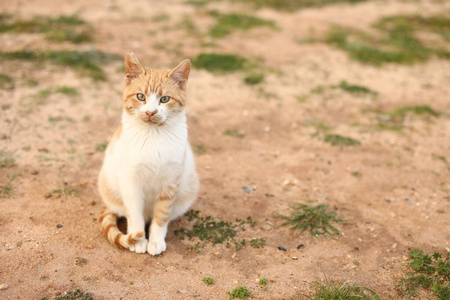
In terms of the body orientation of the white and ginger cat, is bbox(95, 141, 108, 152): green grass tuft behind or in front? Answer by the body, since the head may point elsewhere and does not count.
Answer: behind

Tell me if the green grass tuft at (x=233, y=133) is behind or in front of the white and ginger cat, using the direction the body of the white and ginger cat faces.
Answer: behind

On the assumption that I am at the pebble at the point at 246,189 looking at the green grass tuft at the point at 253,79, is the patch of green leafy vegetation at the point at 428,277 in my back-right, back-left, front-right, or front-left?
back-right

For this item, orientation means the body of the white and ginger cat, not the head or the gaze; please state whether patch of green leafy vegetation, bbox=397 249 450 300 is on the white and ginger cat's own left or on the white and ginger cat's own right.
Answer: on the white and ginger cat's own left

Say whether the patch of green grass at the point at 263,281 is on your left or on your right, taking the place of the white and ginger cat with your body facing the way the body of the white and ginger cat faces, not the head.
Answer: on your left

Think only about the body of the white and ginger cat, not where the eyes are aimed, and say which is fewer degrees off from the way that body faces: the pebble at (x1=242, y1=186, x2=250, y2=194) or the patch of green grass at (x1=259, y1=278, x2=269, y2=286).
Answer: the patch of green grass

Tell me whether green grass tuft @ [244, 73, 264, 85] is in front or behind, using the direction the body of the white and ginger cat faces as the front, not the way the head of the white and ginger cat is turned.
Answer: behind

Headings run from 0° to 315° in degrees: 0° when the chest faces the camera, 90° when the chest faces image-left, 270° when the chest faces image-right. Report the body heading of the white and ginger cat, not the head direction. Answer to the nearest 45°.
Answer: approximately 0°

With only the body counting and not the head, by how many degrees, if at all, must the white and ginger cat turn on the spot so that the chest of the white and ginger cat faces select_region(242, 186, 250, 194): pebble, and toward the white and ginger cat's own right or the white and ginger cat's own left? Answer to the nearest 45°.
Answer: approximately 135° to the white and ginger cat's own left
